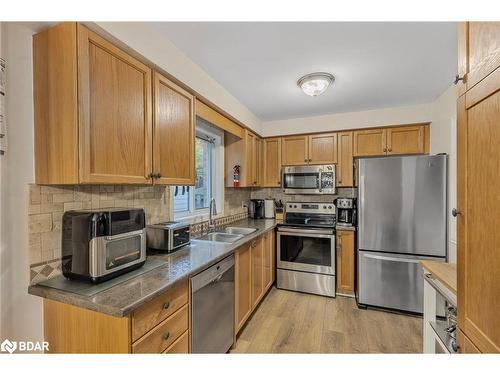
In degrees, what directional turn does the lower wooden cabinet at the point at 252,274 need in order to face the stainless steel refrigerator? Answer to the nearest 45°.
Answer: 0° — it already faces it

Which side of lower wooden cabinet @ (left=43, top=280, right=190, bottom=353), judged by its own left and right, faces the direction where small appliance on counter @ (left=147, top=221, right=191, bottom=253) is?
left

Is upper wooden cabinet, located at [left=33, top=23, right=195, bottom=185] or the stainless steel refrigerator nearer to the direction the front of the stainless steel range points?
the upper wooden cabinet

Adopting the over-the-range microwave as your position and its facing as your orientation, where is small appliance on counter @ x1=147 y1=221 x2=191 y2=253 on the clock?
The small appliance on counter is roughly at 1 o'clock from the over-the-range microwave.

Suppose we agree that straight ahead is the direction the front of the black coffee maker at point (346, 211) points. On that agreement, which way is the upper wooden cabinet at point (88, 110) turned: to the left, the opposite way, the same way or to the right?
to the left

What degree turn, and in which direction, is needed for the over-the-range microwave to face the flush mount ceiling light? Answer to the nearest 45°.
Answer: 0° — it already faces it

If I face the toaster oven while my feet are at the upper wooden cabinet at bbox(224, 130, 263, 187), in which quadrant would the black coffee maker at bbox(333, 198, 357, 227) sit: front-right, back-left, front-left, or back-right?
back-left

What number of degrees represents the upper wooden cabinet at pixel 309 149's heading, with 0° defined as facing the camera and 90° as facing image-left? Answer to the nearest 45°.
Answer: approximately 0°

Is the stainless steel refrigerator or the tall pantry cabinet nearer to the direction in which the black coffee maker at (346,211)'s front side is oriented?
the tall pantry cabinet
